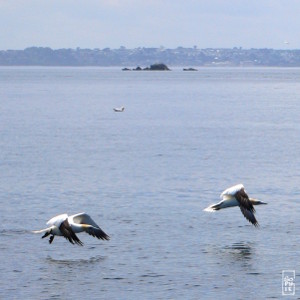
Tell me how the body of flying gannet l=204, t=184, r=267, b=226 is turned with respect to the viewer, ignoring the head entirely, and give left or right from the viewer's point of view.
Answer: facing to the right of the viewer

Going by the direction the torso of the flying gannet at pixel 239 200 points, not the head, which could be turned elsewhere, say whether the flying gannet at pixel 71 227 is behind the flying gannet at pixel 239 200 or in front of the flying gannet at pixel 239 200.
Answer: behind
